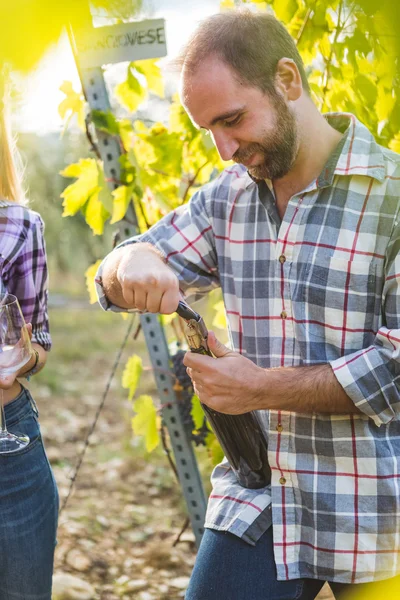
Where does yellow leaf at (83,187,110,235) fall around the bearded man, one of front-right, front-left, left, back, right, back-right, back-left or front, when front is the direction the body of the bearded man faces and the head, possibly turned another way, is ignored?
right

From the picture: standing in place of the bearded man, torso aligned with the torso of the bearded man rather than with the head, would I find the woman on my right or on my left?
on my right

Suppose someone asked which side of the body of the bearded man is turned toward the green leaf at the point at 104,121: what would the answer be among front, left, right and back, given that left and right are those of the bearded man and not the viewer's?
right

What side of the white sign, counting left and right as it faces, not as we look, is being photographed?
front

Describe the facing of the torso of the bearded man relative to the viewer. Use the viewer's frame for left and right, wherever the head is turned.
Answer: facing the viewer and to the left of the viewer

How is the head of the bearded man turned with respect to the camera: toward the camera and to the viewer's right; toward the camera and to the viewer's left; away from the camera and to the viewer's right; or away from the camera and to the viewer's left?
toward the camera and to the viewer's left

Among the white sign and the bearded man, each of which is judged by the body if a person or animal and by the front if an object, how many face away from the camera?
0
